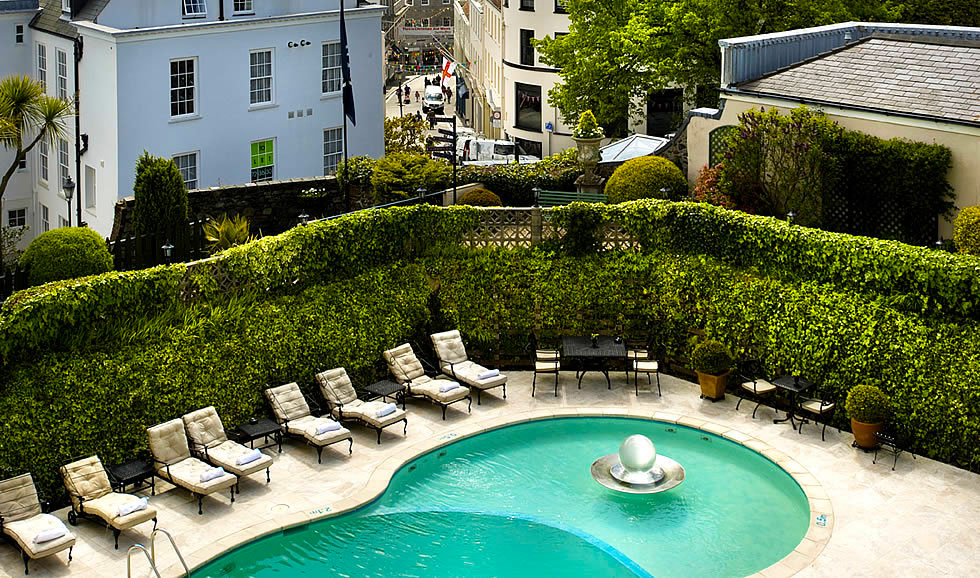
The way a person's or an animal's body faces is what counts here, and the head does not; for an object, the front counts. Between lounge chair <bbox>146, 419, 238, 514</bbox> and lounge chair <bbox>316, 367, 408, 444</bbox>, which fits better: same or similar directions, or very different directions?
same or similar directions

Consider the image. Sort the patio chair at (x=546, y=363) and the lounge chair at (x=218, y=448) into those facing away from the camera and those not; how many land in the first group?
0

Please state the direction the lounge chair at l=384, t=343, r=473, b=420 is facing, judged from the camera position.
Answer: facing the viewer and to the right of the viewer

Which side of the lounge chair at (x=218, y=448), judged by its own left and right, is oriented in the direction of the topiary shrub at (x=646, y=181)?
left

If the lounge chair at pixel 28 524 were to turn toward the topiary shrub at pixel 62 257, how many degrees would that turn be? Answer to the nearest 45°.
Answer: approximately 135° to its left

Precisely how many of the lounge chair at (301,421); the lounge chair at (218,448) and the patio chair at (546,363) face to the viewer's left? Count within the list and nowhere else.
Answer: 0

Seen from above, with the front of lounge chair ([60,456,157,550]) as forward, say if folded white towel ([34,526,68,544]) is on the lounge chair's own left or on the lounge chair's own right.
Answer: on the lounge chair's own right

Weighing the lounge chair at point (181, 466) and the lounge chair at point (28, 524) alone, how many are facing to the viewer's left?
0

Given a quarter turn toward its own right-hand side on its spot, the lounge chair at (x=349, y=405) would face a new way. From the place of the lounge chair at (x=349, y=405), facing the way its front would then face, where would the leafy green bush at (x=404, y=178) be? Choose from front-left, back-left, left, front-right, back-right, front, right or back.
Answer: back-right

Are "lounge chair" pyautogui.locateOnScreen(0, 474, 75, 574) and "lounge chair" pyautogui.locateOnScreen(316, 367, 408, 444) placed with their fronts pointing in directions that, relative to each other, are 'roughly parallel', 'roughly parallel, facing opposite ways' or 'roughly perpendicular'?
roughly parallel

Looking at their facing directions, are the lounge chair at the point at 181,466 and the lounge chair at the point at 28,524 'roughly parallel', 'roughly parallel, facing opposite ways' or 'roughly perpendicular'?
roughly parallel

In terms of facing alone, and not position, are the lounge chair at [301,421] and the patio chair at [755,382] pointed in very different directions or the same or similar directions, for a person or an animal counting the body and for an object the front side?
same or similar directions

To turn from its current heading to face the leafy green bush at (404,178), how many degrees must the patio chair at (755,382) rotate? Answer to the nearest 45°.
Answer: approximately 180°
